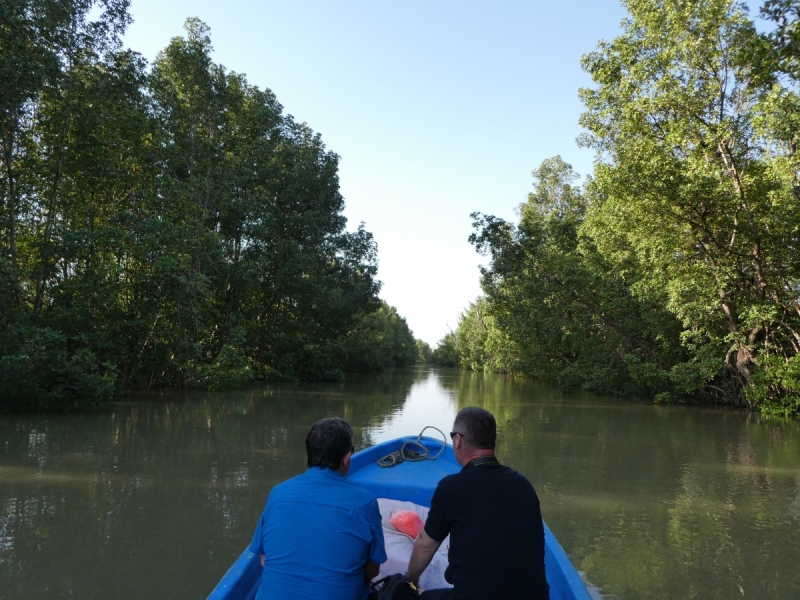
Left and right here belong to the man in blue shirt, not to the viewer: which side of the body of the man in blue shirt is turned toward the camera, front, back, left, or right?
back

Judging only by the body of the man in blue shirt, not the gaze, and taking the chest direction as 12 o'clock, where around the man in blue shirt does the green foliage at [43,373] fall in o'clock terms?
The green foliage is roughly at 11 o'clock from the man in blue shirt.

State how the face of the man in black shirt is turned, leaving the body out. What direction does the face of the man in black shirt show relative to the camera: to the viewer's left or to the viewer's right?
to the viewer's left

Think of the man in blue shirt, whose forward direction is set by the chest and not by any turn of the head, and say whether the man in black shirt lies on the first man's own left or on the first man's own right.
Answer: on the first man's own right

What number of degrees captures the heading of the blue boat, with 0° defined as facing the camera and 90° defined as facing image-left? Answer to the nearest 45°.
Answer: approximately 180°
